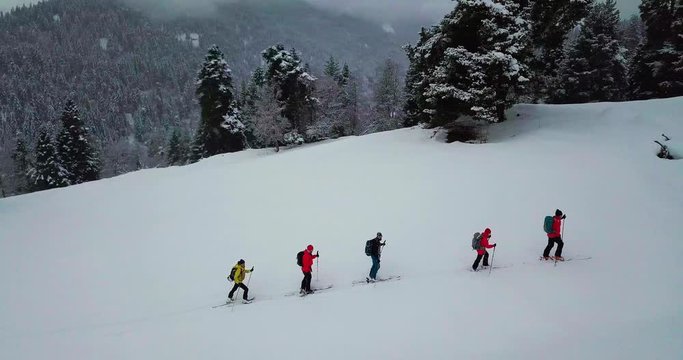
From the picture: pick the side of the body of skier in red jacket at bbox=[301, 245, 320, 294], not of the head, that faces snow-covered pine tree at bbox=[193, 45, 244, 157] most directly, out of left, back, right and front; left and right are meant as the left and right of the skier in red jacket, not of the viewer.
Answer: left

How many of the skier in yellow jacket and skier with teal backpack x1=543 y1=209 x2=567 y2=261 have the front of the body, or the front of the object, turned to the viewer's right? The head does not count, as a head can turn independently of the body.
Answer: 2

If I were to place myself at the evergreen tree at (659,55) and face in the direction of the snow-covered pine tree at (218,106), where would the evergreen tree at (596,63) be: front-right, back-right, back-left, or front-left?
front-right

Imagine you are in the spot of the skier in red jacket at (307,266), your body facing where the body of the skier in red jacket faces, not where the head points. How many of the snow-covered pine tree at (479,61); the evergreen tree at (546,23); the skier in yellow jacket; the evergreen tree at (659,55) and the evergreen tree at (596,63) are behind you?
1

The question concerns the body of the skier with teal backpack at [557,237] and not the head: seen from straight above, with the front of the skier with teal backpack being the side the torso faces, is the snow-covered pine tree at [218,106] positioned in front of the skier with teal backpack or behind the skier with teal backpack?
behind

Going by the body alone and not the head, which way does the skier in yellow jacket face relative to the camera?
to the viewer's right

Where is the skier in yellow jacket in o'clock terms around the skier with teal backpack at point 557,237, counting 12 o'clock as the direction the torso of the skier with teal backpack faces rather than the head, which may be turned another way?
The skier in yellow jacket is roughly at 5 o'clock from the skier with teal backpack.

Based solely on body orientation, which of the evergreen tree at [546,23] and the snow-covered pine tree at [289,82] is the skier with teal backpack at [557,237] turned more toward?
the evergreen tree

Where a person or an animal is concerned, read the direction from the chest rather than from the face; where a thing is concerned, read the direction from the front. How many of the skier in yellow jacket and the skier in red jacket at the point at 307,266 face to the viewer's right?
2

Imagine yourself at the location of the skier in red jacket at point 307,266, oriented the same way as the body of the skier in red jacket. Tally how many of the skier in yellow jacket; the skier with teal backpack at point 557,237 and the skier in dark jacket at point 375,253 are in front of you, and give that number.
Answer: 2

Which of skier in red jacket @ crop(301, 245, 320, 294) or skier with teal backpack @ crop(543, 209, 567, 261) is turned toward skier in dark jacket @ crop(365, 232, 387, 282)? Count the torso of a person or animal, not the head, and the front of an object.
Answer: the skier in red jacket

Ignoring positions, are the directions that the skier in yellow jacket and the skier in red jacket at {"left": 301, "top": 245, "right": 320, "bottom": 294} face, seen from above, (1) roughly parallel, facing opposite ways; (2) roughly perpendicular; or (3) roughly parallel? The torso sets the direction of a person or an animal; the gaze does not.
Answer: roughly parallel

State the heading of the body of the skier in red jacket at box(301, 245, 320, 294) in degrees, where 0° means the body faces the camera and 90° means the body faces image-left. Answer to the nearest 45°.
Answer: approximately 270°

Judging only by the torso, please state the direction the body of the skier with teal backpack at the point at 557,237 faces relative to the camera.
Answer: to the viewer's right

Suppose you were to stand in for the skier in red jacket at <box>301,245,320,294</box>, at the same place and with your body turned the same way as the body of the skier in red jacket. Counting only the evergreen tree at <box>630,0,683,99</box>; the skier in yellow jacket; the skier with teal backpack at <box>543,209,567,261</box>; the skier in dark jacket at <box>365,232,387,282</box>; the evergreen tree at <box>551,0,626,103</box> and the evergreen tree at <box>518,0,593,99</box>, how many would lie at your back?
1

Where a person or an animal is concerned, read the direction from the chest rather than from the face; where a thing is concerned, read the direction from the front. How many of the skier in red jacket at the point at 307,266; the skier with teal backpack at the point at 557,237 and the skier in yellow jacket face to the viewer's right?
3
